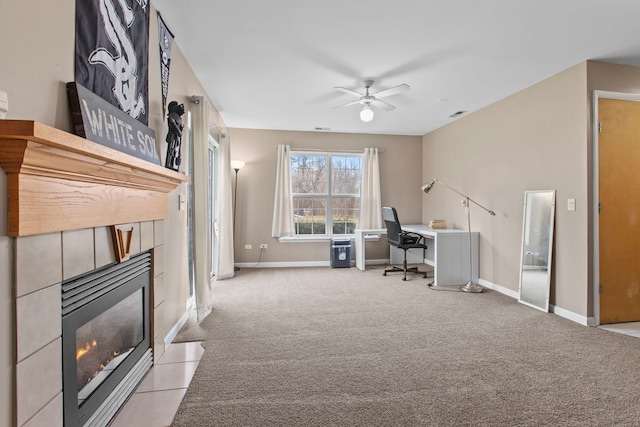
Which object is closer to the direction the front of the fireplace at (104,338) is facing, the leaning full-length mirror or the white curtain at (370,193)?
the leaning full-length mirror

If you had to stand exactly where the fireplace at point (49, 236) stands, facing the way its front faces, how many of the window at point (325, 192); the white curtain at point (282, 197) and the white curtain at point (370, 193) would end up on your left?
3

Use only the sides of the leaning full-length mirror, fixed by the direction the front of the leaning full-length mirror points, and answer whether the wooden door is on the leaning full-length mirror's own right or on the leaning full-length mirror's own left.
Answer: on the leaning full-length mirror's own left

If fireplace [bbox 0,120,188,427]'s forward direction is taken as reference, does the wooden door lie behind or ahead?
ahead

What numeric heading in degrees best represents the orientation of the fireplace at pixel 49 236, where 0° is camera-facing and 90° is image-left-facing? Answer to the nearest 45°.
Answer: approximately 315°

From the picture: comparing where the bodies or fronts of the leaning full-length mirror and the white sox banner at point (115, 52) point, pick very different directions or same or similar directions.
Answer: very different directions

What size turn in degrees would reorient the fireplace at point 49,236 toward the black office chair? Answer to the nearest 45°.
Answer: approximately 90° to its left

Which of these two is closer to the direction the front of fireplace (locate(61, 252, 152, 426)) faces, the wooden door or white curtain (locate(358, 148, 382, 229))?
the wooden door

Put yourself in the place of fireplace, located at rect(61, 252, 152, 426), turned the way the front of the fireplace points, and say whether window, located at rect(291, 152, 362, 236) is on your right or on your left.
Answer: on your left

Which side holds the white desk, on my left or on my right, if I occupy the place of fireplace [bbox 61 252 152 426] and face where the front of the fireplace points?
on my left
